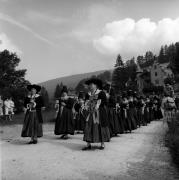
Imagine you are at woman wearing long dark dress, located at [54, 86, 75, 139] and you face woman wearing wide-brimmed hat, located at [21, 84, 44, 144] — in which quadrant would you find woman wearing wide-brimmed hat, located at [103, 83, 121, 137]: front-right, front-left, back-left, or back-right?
back-left

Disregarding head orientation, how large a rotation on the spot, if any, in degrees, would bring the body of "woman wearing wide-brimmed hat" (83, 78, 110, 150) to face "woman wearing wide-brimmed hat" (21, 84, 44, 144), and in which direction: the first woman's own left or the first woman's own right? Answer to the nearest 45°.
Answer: approximately 90° to the first woman's own right

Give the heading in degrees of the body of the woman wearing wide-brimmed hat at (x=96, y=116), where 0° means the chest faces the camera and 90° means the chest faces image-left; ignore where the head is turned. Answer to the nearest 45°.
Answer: approximately 45°

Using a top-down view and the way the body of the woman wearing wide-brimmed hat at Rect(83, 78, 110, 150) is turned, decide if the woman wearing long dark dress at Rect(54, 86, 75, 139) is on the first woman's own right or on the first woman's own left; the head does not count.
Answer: on the first woman's own right

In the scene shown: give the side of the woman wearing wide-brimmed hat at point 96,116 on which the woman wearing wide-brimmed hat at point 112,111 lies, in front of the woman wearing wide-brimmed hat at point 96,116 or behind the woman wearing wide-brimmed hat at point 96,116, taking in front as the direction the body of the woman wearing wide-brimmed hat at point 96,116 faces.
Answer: behind
